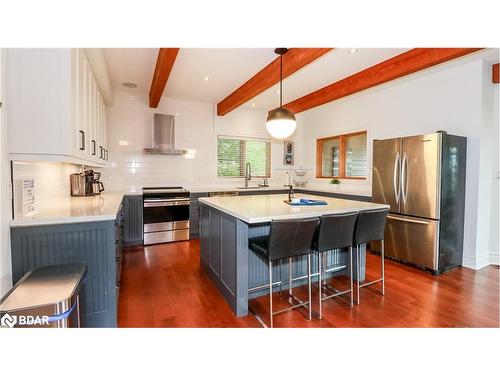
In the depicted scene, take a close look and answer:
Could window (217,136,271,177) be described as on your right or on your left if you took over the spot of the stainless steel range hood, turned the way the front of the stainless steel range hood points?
on your left

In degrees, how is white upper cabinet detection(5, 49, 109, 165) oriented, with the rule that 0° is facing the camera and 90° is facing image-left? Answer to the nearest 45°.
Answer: approximately 270°

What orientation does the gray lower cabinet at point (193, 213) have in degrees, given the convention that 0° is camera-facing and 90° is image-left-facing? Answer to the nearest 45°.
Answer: approximately 0°

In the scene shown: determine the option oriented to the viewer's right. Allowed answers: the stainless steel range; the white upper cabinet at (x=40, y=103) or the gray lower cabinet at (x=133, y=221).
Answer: the white upper cabinet

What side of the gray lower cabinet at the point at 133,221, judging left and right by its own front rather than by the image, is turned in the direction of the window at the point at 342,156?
left

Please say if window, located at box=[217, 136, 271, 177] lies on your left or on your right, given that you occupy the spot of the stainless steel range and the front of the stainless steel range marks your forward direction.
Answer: on your left

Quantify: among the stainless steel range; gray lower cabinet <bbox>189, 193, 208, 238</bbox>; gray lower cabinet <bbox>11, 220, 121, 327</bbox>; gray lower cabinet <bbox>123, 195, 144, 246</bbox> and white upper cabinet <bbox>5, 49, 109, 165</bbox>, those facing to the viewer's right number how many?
2

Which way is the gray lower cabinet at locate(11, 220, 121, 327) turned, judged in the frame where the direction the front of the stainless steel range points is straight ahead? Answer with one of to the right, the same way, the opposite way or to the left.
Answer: to the left

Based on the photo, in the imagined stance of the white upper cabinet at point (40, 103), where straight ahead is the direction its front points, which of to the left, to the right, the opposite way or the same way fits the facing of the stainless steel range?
to the right
